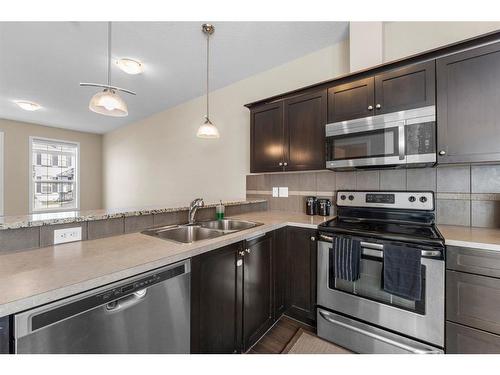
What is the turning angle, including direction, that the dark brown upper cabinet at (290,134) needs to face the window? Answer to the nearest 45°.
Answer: approximately 45° to its right

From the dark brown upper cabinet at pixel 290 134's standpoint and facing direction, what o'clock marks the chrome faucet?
The chrome faucet is roughly at 12 o'clock from the dark brown upper cabinet.

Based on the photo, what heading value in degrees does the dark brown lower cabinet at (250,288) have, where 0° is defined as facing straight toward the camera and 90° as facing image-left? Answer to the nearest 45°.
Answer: approximately 315°

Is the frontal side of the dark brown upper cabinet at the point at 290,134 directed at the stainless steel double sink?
yes

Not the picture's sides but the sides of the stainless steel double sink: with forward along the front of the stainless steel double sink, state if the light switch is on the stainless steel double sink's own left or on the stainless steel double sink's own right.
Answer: on the stainless steel double sink's own left

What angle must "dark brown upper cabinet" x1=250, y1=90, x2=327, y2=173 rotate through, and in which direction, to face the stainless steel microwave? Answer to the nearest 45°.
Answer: approximately 90° to its left

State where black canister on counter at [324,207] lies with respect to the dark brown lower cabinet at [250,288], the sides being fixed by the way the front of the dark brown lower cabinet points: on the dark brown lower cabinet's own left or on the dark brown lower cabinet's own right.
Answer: on the dark brown lower cabinet's own left

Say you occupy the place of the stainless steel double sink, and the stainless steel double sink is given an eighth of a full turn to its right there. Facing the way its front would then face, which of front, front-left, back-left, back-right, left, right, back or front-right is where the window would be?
back-right

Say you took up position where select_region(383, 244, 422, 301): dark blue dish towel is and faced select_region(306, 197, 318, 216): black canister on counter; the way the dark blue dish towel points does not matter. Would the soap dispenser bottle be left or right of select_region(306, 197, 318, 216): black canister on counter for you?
left

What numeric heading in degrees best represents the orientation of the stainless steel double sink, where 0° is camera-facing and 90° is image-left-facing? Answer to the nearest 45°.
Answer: approximately 315°
